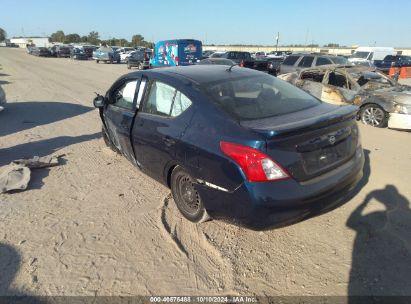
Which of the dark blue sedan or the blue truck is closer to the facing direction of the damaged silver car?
the dark blue sedan

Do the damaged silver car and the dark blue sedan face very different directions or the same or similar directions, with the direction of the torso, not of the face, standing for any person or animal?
very different directions

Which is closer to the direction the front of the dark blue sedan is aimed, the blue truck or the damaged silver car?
the blue truck

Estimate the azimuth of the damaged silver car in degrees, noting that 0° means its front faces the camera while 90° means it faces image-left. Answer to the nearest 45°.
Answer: approximately 315°

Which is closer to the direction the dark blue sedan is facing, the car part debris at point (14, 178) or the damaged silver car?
the car part debris

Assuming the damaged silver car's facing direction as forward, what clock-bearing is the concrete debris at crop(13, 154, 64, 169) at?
The concrete debris is roughly at 3 o'clock from the damaged silver car.

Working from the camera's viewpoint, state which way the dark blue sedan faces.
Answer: facing away from the viewer and to the left of the viewer

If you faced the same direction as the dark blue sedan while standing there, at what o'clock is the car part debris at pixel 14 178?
The car part debris is roughly at 11 o'clock from the dark blue sedan.

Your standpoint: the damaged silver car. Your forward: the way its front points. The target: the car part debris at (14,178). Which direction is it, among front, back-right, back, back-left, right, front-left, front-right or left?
right

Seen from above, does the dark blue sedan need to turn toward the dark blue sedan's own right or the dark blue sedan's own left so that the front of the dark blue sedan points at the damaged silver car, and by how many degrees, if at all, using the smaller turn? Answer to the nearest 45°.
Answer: approximately 90° to the dark blue sedan's own right

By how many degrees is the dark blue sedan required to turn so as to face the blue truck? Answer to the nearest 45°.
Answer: approximately 45° to its right
